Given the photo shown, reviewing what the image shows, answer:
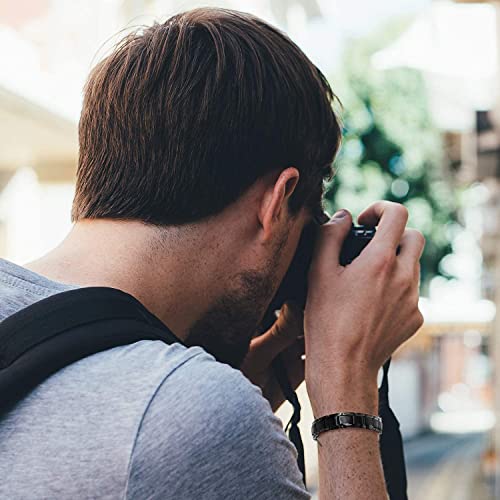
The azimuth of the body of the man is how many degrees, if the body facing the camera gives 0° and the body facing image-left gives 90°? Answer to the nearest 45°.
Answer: approximately 225°

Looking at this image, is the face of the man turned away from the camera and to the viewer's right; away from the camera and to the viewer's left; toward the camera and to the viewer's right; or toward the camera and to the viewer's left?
away from the camera and to the viewer's right
